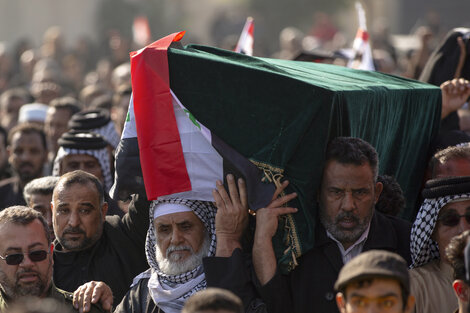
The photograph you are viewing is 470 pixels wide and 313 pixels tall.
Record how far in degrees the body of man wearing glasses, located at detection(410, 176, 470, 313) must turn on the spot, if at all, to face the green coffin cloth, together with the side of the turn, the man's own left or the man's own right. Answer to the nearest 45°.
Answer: approximately 135° to the man's own right

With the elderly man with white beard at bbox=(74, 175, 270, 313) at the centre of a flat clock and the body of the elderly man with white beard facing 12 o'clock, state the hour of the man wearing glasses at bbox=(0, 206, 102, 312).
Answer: The man wearing glasses is roughly at 3 o'clock from the elderly man with white beard.

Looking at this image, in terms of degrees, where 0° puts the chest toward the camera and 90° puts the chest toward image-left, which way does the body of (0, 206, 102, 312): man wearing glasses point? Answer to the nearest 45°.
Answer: approximately 0°

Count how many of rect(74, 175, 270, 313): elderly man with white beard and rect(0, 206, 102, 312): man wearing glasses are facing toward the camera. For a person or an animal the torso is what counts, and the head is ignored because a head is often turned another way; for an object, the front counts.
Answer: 2

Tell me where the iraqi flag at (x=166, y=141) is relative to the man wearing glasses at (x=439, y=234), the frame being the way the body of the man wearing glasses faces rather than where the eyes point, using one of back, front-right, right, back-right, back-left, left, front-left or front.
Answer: back-right

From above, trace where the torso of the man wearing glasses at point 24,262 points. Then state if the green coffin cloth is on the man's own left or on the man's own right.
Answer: on the man's own left

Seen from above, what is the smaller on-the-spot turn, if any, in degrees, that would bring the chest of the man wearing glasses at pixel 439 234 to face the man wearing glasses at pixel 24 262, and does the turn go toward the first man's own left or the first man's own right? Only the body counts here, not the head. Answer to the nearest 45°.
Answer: approximately 135° to the first man's own right
